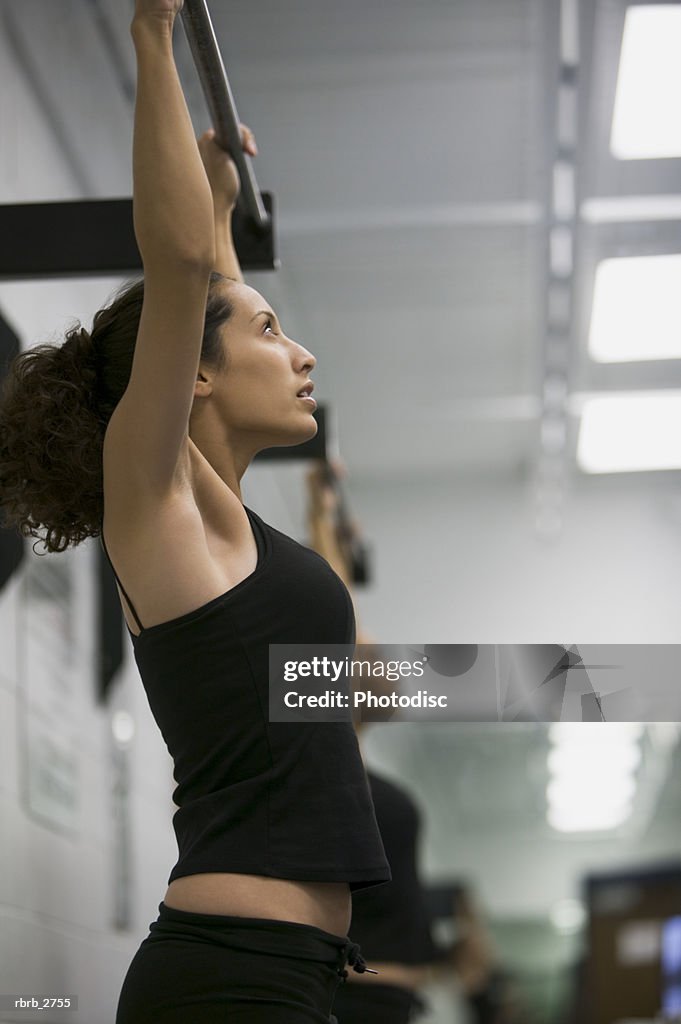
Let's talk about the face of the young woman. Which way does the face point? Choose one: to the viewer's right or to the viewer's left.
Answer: to the viewer's right

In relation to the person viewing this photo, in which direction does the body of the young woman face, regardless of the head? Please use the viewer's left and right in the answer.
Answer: facing to the right of the viewer

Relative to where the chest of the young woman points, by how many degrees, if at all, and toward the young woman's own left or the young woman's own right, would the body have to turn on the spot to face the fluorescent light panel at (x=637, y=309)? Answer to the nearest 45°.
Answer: approximately 45° to the young woman's own left
